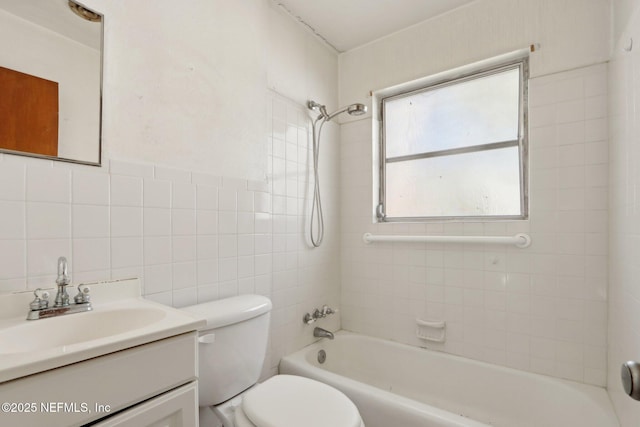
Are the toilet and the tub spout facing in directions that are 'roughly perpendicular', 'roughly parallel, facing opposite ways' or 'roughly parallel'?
roughly parallel

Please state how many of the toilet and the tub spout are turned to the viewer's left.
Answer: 0

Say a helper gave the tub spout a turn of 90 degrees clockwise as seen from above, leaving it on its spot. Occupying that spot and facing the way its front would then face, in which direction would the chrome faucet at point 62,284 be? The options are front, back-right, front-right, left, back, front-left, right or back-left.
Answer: front

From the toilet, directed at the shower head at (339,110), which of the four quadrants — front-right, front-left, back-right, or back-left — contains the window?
front-right

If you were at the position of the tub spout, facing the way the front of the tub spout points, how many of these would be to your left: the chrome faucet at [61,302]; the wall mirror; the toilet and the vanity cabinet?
0

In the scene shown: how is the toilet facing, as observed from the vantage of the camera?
facing the viewer and to the right of the viewer

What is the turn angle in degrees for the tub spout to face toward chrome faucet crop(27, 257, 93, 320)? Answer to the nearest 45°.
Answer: approximately 90° to its right

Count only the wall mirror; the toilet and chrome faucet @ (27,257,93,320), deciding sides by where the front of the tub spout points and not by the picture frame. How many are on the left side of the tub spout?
0

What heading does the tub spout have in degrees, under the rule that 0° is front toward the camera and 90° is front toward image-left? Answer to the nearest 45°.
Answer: approximately 315°

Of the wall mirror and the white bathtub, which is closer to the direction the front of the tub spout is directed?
the white bathtub

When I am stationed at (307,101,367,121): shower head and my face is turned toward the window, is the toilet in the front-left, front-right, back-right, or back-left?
back-right

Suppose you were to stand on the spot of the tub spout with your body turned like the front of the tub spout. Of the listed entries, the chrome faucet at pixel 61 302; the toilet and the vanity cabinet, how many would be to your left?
0

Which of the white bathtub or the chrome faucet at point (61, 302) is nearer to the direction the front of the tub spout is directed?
the white bathtub

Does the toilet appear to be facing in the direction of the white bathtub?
no
